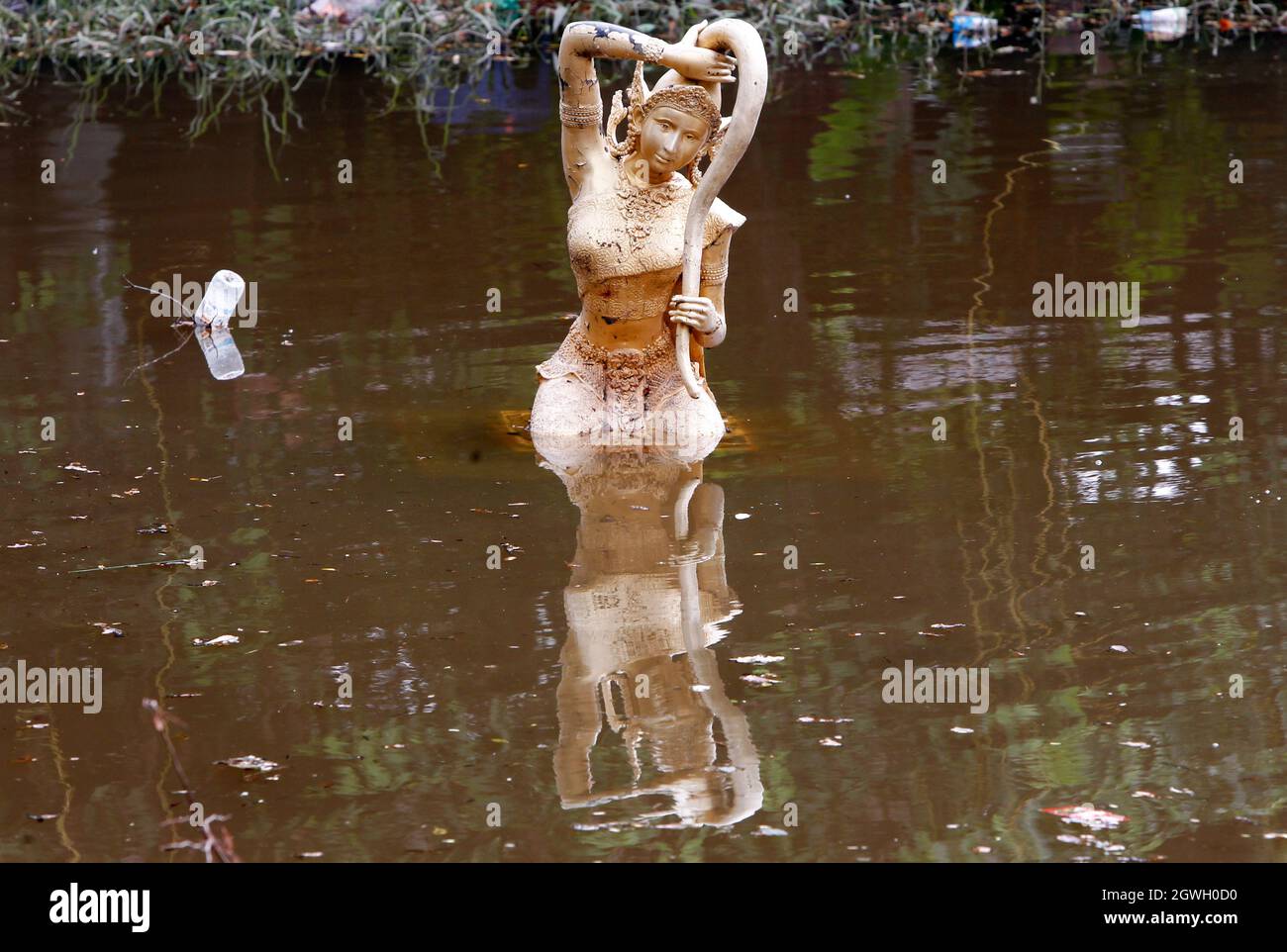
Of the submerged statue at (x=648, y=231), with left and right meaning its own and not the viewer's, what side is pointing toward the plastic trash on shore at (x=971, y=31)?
back

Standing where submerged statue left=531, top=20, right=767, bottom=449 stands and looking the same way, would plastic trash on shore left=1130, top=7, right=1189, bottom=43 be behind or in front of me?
behind

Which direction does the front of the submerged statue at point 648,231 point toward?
toward the camera

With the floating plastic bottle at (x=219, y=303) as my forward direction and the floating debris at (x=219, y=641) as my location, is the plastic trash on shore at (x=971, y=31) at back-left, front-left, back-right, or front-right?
front-right

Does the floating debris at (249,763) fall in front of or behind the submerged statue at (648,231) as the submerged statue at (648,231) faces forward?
in front

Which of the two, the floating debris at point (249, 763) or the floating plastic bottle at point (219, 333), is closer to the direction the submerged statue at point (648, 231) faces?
the floating debris

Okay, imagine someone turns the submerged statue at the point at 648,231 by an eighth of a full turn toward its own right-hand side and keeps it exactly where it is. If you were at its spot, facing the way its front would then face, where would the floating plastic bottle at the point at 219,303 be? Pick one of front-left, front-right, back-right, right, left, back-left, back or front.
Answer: right

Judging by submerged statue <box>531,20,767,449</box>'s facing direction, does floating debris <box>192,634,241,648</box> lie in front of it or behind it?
in front

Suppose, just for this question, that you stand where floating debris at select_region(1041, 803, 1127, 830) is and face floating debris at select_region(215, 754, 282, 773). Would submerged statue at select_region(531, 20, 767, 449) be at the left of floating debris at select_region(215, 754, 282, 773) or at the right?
right

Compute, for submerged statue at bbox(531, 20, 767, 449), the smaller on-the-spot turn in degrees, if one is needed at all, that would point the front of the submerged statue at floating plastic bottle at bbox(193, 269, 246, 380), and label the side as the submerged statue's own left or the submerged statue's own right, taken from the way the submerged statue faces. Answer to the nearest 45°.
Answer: approximately 135° to the submerged statue's own right

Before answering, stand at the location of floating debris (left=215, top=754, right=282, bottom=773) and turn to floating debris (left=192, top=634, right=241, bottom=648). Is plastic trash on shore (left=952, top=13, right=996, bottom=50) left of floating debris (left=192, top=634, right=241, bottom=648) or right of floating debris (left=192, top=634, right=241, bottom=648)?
right

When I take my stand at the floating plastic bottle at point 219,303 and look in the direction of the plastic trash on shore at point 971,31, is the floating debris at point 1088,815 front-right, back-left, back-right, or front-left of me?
back-right
